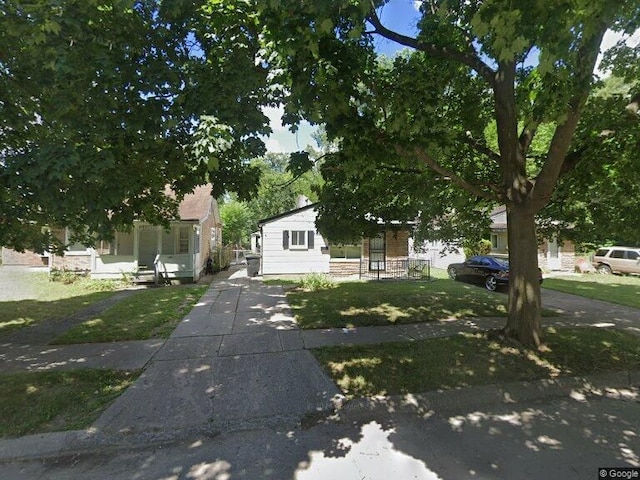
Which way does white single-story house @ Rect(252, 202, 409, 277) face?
toward the camera

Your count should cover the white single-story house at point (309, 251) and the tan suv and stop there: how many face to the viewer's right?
1

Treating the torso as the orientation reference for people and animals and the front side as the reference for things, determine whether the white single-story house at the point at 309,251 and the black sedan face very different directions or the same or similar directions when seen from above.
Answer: very different directions

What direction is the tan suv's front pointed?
to the viewer's right

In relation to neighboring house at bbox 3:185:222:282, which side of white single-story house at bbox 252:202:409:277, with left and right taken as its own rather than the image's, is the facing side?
right

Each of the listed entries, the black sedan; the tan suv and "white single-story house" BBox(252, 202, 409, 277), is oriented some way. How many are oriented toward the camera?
1

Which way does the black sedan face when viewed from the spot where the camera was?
facing away from the viewer and to the left of the viewer

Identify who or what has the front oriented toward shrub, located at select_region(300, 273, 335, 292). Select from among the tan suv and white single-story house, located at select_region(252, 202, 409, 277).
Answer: the white single-story house

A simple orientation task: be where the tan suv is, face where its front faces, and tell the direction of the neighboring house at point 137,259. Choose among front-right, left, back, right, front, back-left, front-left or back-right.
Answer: back-right

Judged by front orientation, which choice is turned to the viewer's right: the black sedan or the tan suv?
the tan suv

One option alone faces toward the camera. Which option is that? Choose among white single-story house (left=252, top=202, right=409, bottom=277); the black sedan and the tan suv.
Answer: the white single-story house

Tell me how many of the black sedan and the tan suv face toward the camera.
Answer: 0

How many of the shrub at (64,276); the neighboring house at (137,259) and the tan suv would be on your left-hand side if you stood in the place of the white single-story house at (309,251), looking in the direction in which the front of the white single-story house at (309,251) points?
1

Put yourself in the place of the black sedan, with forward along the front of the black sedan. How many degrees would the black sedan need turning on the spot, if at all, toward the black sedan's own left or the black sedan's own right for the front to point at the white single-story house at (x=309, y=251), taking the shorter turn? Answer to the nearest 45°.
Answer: approximately 45° to the black sedan's own left

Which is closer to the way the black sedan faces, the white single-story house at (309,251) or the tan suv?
the white single-story house
